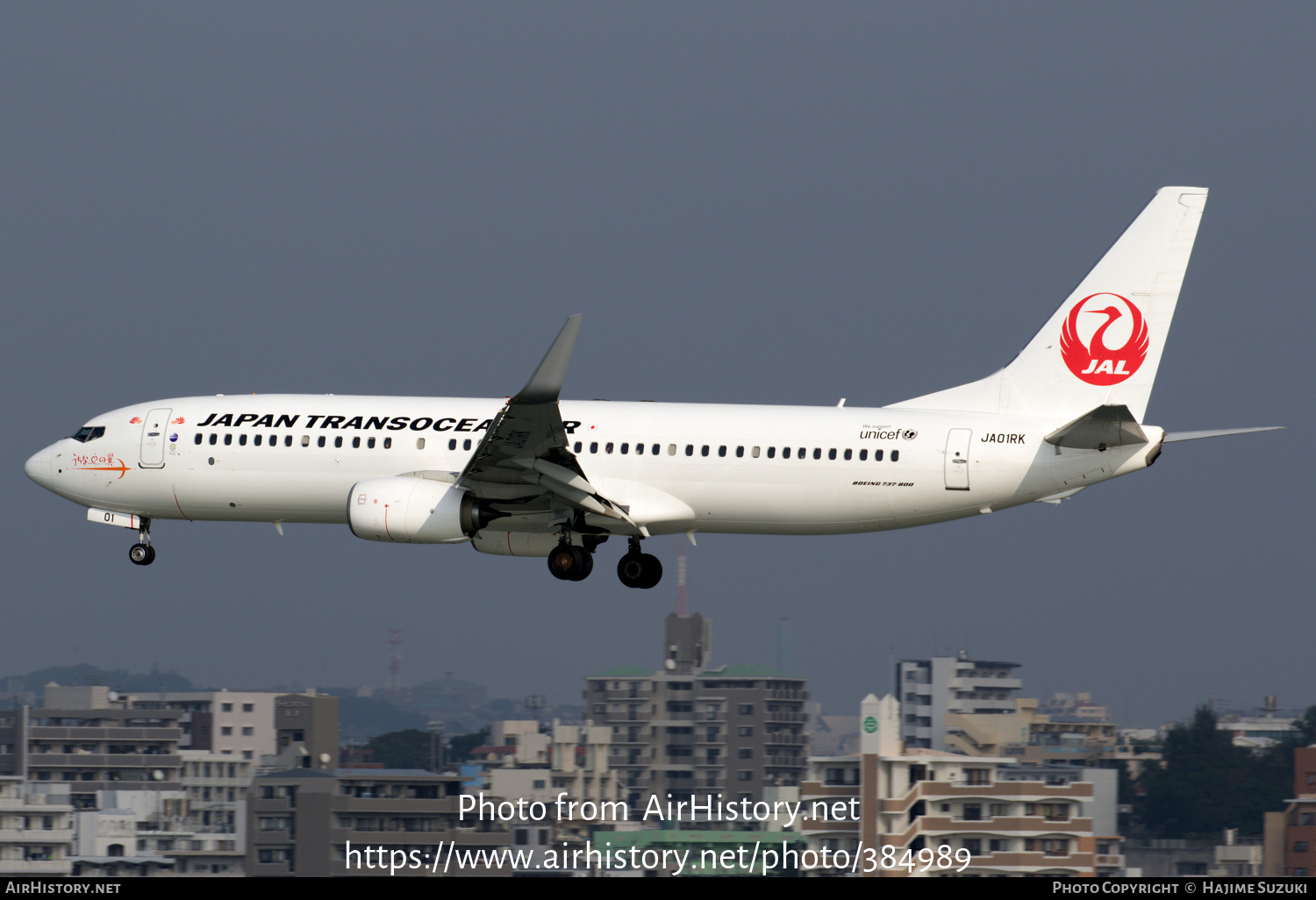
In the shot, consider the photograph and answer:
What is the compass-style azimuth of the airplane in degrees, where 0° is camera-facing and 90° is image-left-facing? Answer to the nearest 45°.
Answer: approximately 90°
